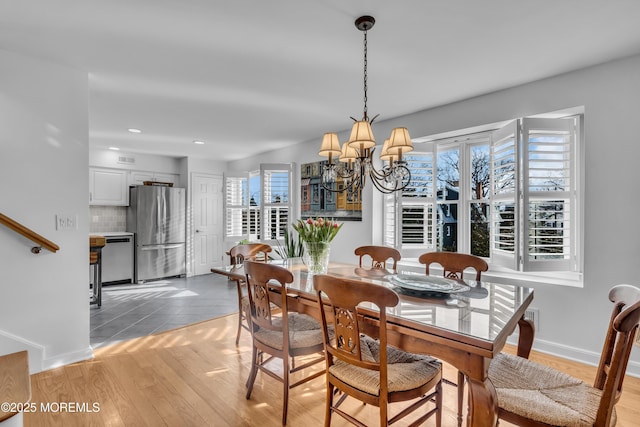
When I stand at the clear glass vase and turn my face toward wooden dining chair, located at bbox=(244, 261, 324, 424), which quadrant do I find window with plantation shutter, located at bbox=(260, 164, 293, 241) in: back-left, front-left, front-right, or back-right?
back-right

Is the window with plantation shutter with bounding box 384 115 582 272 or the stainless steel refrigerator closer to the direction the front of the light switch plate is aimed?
the window with plantation shutter

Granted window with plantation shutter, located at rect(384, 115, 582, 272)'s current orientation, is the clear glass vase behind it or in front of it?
in front

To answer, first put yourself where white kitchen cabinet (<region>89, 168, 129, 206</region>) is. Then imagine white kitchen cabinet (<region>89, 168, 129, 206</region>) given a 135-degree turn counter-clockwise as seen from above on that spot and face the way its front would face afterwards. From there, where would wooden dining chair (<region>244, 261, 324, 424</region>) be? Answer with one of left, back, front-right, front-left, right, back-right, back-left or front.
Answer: back-right

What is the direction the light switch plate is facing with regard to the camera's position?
facing the viewer

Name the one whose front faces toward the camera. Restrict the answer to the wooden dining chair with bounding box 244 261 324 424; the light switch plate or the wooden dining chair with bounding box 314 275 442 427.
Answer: the light switch plate

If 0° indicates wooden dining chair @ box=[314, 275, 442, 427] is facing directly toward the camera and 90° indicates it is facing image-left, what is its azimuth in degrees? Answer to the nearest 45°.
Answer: approximately 225°

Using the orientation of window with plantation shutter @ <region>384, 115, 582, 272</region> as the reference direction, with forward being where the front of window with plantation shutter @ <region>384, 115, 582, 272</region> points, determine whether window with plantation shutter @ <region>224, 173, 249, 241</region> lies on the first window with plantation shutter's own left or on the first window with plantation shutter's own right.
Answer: on the first window with plantation shutter's own right

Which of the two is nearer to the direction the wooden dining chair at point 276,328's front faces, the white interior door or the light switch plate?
the white interior door

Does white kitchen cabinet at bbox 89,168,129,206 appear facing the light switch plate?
yes

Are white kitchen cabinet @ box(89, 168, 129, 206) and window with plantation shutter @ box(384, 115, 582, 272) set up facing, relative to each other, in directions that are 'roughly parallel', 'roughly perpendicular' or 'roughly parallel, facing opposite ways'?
roughly perpendicular

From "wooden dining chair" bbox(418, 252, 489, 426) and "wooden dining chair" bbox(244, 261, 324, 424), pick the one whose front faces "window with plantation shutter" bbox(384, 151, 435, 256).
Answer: "wooden dining chair" bbox(244, 261, 324, 424)

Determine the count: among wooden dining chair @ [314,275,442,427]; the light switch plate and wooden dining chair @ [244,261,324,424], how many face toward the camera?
1
